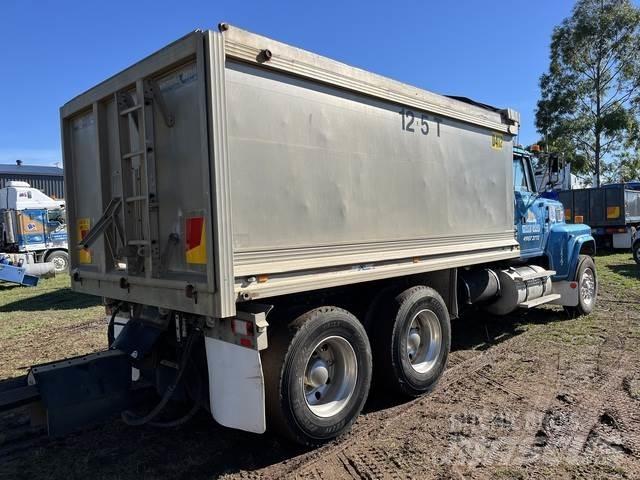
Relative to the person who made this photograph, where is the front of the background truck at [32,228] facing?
facing to the right of the viewer

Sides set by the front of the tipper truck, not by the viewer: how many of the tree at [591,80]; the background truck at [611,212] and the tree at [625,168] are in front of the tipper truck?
3

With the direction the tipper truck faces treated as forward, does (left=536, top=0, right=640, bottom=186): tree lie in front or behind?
in front

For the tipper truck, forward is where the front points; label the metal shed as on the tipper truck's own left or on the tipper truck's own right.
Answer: on the tipper truck's own left

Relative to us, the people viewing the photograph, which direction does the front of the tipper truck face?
facing away from the viewer and to the right of the viewer

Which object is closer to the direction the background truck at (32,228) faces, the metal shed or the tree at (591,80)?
the tree

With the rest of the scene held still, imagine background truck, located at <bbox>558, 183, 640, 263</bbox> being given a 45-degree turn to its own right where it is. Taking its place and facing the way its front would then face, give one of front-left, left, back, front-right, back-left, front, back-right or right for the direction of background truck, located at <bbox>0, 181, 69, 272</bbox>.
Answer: back-right

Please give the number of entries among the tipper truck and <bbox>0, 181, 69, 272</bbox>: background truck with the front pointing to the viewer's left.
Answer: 0

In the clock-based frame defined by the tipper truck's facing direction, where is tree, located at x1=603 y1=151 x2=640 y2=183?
The tree is roughly at 12 o'clock from the tipper truck.

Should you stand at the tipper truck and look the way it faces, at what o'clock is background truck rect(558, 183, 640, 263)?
The background truck is roughly at 12 o'clock from the tipper truck.

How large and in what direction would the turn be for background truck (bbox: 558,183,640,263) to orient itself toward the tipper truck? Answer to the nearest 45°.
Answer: approximately 135° to its right

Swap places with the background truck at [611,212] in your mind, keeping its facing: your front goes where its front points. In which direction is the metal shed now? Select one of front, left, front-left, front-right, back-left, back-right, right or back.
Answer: back-left

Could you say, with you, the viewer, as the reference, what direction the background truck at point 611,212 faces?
facing away from the viewer and to the right of the viewer
